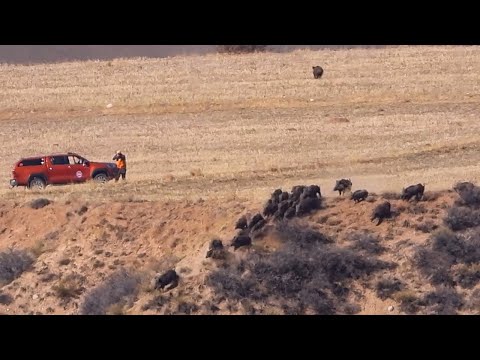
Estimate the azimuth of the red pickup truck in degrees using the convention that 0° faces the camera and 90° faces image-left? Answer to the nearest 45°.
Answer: approximately 270°
